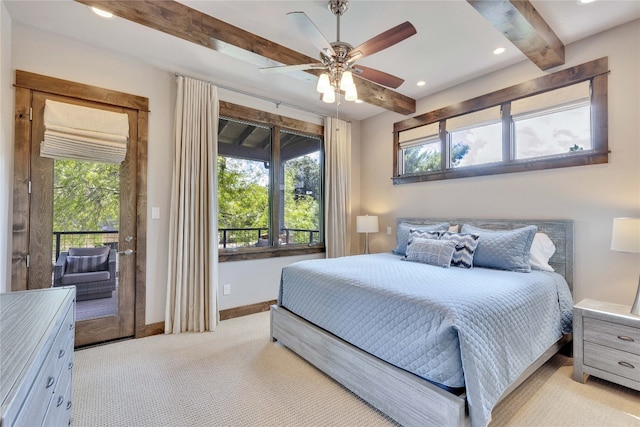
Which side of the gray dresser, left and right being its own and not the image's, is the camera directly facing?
right

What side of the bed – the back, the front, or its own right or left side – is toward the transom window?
back

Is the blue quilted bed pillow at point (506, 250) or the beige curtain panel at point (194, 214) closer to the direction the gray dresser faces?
the blue quilted bed pillow

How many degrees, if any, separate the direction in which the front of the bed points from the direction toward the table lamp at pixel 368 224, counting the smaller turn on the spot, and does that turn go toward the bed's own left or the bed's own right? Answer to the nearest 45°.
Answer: approximately 135° to the bed's own right

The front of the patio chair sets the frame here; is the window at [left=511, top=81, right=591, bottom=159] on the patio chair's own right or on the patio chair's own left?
on the patio chair's own left

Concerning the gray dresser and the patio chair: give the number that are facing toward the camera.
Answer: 1

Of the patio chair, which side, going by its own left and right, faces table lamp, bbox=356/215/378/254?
left

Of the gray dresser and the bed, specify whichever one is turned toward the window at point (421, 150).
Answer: the gray dresser

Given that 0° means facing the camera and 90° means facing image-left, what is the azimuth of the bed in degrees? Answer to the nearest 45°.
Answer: approximately 45°

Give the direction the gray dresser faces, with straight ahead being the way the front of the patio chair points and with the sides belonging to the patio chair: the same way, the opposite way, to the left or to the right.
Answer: to the left
